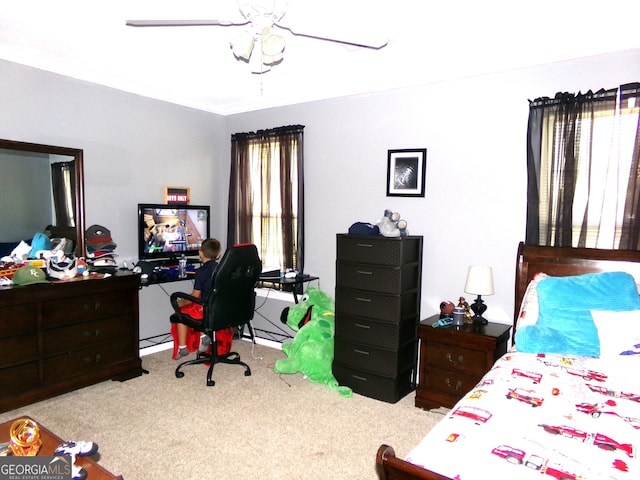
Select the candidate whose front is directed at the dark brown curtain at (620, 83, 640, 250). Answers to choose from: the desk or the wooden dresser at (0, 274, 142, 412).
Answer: the wooden dresser

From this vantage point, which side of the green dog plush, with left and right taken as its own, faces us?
left

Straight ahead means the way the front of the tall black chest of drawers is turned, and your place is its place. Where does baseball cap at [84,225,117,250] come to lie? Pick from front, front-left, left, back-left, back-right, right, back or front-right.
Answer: front-right

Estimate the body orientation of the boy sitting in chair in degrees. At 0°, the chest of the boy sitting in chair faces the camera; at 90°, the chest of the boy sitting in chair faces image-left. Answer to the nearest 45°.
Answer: approximately 135°

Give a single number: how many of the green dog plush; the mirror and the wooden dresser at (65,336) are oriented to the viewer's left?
1

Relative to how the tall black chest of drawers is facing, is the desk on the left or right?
on its right

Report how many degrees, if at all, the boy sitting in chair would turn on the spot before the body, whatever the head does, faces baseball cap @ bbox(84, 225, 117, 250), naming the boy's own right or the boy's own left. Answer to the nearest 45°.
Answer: approximately 45° to the boy's own left

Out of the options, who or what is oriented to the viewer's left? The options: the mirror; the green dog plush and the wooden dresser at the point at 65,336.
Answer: the green dog plush

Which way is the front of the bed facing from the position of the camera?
facing the viewer and to the left of the viewer

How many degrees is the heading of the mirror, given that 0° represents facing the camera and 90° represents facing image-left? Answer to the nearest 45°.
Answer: approximately 315°

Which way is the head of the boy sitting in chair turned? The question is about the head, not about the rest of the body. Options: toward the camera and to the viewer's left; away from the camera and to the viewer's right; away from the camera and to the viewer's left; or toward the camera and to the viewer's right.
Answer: away from the camera and to the viewer's left
